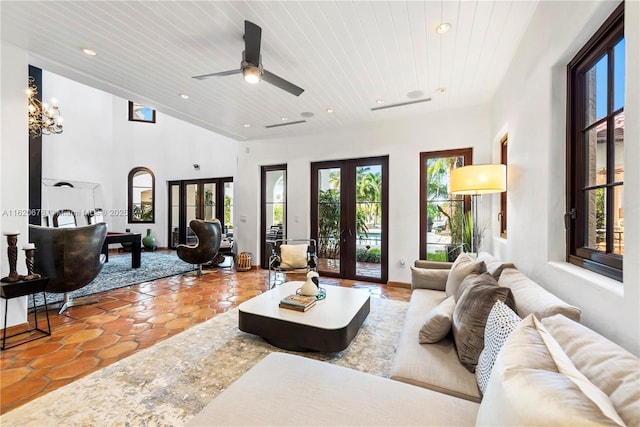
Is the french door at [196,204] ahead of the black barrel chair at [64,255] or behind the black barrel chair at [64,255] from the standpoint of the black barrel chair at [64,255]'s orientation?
ahead

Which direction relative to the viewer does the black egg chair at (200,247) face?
to the viewer's left

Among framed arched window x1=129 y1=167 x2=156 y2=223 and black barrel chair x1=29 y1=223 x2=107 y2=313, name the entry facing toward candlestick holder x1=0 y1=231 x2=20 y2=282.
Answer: the framed arched window

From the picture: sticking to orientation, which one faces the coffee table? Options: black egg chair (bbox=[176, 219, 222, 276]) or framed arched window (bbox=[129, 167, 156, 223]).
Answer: the framed arched window

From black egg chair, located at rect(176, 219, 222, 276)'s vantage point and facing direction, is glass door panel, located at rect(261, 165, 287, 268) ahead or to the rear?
to the rear

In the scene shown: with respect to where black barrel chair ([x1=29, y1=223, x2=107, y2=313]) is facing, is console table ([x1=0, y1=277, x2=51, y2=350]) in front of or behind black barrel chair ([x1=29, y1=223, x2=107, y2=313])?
behind

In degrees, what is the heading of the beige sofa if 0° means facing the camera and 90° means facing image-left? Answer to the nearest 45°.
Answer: approximately 90°

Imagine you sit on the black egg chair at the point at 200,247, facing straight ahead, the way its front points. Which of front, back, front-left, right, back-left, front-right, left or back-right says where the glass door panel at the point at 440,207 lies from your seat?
back-left

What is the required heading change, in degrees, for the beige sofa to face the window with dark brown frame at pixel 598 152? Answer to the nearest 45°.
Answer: approximately 135° to its right

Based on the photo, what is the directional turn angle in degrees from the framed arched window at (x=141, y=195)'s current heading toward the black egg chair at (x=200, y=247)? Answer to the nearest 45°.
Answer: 0° — it already faces it

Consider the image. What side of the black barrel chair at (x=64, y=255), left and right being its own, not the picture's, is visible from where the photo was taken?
back
